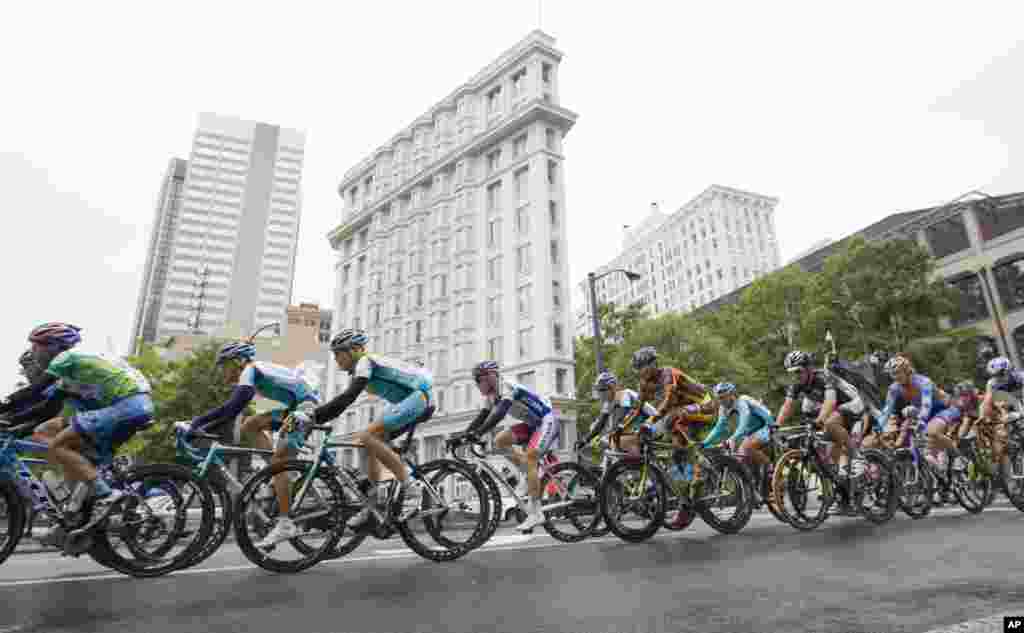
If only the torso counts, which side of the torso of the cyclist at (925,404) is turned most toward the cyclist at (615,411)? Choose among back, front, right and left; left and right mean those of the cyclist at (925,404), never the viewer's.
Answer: front

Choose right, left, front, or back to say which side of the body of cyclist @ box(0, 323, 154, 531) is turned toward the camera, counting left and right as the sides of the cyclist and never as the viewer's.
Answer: left

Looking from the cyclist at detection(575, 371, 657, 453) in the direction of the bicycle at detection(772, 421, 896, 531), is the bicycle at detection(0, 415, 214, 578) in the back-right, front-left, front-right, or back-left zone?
back-right

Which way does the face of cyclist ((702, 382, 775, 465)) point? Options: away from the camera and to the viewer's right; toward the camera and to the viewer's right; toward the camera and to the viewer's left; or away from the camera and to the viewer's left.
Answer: toward the camera and to the viewer's left

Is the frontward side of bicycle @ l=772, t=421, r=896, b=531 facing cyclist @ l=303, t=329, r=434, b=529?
yes

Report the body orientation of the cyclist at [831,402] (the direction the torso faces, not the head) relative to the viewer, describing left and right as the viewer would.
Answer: facing the viewer and to the left of the viewer

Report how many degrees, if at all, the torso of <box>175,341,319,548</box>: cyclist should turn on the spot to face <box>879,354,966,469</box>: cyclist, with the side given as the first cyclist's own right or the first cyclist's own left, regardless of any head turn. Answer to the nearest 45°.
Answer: approximately 180°

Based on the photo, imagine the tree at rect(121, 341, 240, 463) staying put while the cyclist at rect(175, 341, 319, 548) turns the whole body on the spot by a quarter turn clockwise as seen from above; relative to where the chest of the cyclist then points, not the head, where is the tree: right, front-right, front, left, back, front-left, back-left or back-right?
front

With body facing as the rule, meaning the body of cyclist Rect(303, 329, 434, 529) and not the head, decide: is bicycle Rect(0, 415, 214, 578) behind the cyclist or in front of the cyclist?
in front

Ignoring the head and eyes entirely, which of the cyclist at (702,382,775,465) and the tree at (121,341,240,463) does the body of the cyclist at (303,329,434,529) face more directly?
the tree

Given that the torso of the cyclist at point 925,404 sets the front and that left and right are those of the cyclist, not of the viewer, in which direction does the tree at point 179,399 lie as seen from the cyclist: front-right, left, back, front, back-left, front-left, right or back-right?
front-right

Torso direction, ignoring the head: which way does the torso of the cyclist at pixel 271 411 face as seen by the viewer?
to the viewer's left

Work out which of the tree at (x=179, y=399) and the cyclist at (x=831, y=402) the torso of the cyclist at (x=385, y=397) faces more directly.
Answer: the tree

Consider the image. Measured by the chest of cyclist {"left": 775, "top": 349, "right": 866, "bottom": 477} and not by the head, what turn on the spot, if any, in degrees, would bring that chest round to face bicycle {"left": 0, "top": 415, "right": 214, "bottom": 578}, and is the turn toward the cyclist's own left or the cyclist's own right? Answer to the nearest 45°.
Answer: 0° — they already face it

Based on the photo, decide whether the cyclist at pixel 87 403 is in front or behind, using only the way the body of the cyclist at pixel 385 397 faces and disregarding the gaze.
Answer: in front

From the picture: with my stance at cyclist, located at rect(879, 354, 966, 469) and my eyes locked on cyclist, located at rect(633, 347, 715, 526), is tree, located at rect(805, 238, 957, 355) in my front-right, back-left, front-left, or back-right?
back-right

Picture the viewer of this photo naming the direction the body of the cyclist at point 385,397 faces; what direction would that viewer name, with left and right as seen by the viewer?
facing to the left of the viewer
